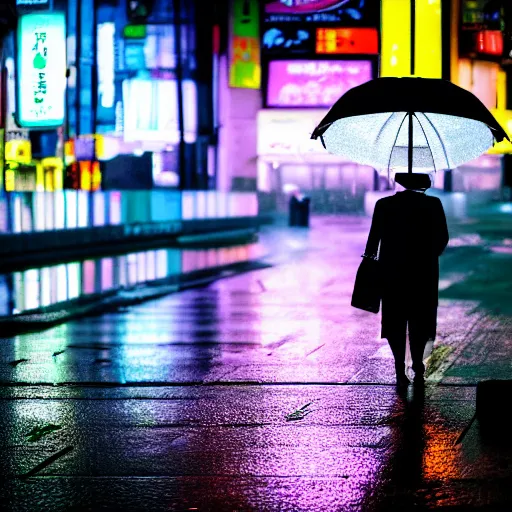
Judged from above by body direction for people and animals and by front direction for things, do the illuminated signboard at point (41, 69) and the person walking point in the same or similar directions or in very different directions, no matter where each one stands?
very different directions

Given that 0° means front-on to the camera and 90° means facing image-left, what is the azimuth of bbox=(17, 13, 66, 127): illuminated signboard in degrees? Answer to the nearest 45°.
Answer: approximately 0°

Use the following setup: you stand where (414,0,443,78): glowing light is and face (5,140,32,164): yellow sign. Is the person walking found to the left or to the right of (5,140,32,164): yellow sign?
left

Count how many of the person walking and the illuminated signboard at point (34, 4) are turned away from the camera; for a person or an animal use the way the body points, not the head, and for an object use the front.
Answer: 1

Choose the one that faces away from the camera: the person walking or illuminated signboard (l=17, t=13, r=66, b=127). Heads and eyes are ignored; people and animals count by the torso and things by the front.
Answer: the person walking

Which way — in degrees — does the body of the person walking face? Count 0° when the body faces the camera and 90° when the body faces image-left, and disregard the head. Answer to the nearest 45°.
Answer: approximately 180°
